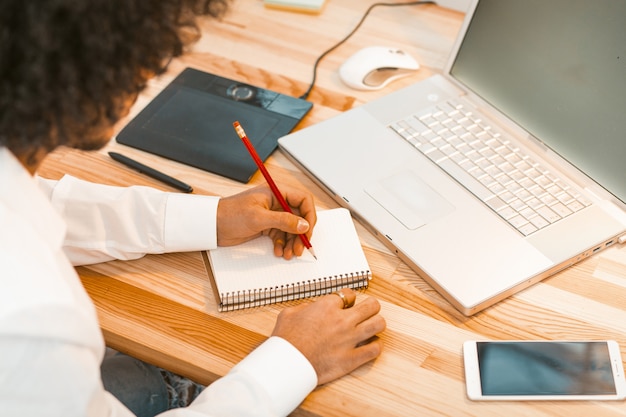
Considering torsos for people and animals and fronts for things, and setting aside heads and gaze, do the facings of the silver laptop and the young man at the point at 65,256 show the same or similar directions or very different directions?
very different directions

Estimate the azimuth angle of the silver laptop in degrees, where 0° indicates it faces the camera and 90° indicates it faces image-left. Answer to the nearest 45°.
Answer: approximately 45°

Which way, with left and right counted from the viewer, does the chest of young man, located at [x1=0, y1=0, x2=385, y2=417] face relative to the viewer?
facing away from the viewer and to the right of the viewer

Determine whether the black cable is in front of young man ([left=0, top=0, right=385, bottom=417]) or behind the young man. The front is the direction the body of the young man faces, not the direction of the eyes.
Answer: in front
